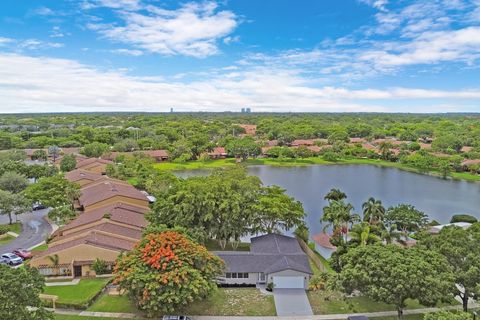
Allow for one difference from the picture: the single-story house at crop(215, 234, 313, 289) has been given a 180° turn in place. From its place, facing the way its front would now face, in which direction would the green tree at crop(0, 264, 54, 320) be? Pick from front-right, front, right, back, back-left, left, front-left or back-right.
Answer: back-left

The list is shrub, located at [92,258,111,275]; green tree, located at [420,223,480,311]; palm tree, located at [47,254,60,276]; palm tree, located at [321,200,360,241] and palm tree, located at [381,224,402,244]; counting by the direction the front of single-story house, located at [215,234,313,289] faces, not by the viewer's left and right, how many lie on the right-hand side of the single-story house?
2

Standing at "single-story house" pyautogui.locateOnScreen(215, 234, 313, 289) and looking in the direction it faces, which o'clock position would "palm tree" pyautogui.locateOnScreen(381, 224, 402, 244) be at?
The palm tree is roughly at 8 o'clock from the single-story house.

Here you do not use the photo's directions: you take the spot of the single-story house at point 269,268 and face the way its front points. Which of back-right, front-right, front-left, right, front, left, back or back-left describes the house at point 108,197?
back-right

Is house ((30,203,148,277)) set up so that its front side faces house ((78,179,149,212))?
no

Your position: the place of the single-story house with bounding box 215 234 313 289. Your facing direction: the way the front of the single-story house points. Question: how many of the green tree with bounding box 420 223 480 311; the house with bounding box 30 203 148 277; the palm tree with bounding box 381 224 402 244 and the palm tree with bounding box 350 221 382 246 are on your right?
1

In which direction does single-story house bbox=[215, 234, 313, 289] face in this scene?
toward the camera

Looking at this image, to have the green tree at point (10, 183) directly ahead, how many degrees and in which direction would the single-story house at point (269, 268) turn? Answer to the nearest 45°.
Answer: approximately 135° to its right

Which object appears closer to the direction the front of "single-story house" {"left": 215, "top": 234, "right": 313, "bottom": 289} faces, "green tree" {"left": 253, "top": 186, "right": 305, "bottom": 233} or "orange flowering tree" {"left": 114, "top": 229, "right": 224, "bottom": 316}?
the orange flowering tree

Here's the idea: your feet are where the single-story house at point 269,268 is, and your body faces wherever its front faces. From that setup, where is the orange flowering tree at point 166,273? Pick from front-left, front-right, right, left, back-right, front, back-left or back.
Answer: front-right
